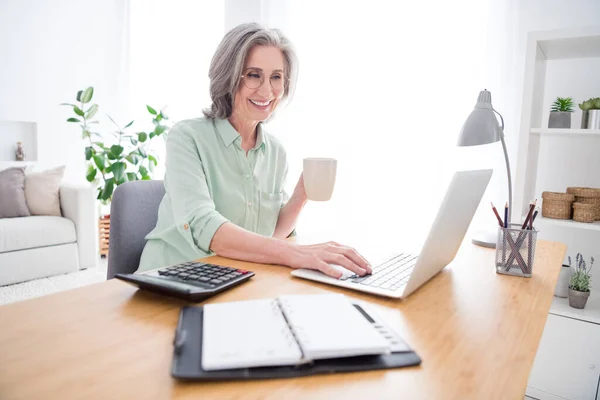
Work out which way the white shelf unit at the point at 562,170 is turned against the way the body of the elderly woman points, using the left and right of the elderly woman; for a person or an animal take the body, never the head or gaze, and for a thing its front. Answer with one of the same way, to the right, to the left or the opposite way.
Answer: to the right

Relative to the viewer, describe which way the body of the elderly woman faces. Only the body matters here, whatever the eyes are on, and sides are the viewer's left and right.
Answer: facing the viewer and to the right of the viewer

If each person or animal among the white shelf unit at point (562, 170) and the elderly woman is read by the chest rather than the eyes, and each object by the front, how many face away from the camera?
0

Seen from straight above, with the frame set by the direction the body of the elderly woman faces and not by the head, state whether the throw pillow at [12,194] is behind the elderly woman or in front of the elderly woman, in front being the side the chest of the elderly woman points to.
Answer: behind

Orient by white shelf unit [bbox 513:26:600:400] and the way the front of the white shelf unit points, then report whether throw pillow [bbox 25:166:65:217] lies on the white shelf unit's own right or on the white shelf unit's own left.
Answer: on the white shelf unit's own right

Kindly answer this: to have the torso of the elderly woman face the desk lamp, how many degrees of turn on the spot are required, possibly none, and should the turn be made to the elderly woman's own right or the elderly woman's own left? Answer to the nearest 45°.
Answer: approximately 45° to the elderly woman's own left

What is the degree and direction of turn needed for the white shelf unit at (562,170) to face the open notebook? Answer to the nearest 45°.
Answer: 0° — it already faces it

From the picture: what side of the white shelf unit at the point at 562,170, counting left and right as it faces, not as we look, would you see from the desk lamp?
front

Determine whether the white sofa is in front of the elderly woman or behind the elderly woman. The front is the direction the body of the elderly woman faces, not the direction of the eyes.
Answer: behind

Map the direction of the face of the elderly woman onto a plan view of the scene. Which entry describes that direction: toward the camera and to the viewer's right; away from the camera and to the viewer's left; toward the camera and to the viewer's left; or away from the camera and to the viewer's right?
toward the camera and to the viewer's right
